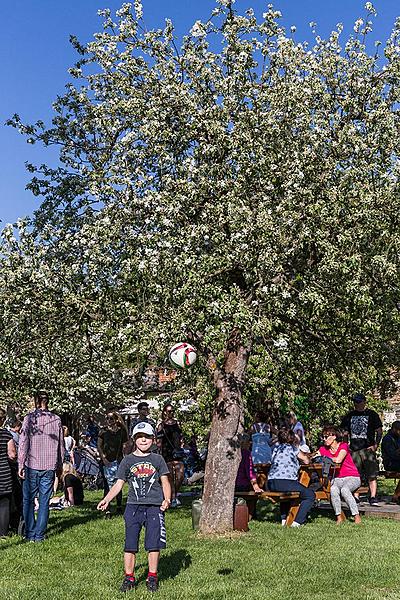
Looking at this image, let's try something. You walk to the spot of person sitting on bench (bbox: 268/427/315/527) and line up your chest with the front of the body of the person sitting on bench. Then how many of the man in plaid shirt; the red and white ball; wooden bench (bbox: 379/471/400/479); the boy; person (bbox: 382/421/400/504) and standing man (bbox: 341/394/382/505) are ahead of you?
3

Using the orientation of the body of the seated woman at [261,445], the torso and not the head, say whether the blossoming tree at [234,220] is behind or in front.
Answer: behind

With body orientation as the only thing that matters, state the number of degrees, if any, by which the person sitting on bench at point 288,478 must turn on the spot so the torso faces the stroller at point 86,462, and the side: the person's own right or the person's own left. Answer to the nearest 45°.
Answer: approximately 90° to the person's own left

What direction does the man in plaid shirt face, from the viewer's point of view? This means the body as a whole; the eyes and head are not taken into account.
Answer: away from the camera

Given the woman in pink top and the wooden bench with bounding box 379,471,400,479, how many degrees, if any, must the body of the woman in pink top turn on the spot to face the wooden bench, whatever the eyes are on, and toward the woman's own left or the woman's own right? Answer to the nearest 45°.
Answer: approximately 180°

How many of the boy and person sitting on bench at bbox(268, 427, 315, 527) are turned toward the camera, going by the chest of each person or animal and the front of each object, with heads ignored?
1

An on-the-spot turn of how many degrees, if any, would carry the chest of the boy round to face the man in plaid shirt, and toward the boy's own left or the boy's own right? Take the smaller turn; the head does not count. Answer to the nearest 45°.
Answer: approximately 135° to the boy's own right

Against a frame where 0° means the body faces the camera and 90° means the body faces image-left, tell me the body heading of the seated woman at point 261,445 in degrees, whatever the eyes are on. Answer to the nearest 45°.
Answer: approximately 180°
